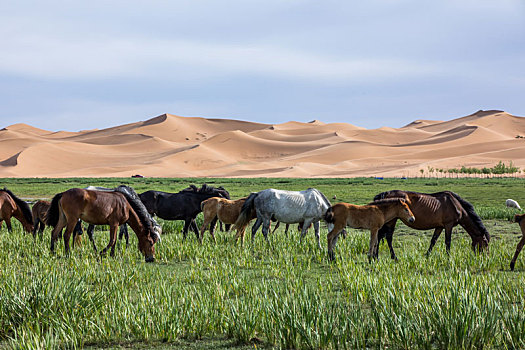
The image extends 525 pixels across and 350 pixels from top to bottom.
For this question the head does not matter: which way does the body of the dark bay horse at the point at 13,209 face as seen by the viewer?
to the viewer's right

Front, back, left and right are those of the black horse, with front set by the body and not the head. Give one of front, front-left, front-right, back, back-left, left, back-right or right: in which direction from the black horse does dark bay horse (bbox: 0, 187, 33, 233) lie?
back

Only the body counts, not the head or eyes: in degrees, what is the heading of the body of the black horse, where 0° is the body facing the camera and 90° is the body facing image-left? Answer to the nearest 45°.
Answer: approximately 270°

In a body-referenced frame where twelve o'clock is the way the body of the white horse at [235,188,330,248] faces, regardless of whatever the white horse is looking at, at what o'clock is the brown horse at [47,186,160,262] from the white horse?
The brown horse is roughly at 5 o'clock from the white horse.

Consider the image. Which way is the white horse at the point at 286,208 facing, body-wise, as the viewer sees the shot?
to the viewer's right

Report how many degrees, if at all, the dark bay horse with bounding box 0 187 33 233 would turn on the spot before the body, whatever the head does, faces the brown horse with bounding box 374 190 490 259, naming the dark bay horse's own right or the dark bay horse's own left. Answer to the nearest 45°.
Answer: approximately 45° to the dark bay horse's own right

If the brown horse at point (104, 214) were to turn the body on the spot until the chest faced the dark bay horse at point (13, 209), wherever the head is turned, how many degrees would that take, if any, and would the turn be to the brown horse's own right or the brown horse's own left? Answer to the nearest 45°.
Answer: approximately 135° to the brown horse's own left

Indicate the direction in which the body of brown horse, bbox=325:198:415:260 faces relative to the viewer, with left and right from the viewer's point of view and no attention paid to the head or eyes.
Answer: facing to the right of the viewer
